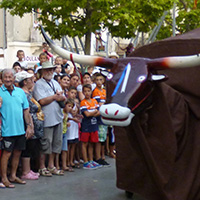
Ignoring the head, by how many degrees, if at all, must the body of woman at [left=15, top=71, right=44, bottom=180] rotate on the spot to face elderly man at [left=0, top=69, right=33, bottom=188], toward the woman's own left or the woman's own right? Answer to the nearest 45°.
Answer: approximately 135° to the woman's own right

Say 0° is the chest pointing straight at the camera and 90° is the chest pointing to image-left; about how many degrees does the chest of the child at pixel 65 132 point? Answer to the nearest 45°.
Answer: approximately 315°

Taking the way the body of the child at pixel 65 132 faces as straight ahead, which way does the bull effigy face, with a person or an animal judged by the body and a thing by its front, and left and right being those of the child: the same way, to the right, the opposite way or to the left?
to the right

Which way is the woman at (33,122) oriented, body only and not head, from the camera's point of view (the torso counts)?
to the viewer's right

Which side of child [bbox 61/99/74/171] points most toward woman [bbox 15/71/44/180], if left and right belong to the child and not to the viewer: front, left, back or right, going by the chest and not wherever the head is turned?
right

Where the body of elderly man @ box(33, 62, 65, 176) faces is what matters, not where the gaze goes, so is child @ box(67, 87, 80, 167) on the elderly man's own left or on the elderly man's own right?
on the elderly man's own left

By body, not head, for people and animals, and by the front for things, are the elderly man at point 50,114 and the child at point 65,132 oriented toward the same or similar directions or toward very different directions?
same or similar directions
